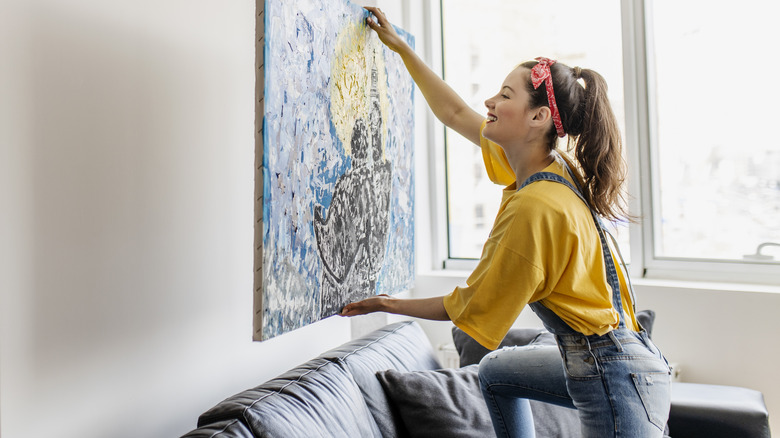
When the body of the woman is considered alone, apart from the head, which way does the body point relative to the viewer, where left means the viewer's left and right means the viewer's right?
facing to the left of the viewer

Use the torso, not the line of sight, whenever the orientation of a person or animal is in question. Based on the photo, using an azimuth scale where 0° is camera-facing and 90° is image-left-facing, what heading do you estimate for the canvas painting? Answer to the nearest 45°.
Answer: approximately 315°

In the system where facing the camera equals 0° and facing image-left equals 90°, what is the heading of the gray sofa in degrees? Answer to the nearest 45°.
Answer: approximately 315°
